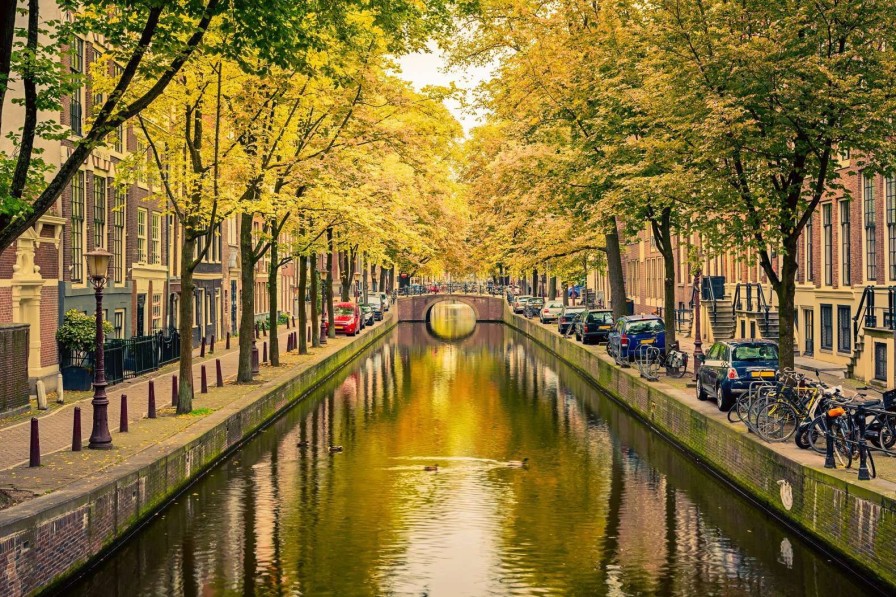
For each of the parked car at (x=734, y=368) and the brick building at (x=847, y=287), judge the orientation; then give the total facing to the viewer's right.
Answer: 0

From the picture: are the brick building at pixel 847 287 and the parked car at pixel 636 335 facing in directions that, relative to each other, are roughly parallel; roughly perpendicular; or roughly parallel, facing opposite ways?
roughly perpendicular

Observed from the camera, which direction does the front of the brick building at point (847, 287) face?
facing the viewer and to the left of the viewer
